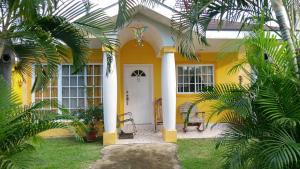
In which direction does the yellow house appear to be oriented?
toward the camera

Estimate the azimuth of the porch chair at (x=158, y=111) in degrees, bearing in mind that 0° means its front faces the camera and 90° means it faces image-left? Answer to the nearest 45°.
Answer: approximately 315°

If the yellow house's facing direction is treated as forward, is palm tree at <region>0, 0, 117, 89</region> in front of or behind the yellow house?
in front

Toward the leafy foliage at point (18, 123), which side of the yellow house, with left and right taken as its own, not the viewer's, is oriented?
front

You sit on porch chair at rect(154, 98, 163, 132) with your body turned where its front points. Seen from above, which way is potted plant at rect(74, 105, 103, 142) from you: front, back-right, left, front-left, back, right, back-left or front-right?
right

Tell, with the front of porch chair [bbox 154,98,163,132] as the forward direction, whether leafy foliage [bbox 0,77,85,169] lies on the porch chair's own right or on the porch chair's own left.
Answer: on the porch chair's own right

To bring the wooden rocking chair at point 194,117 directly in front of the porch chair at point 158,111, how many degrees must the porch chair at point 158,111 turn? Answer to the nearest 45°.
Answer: approximately 45° to its left

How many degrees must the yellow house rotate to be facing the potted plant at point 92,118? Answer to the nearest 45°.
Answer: approximately 45° to its right

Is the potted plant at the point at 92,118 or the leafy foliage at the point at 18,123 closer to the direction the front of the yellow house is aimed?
the leafy foliage

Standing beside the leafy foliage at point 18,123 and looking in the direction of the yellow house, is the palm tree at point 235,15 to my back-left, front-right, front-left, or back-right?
front-right

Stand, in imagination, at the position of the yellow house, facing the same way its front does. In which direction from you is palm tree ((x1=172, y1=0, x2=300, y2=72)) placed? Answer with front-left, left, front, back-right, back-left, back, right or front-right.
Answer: front
